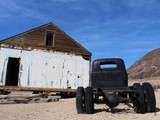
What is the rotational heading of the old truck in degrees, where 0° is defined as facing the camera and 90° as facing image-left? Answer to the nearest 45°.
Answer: approximately 180°

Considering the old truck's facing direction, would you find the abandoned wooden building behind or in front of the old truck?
in front
